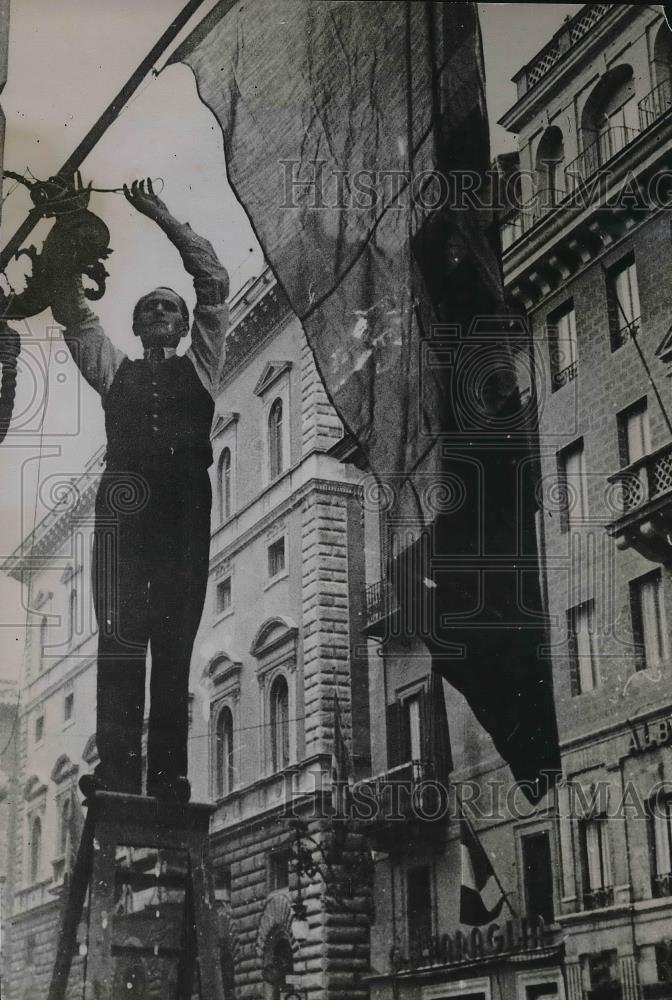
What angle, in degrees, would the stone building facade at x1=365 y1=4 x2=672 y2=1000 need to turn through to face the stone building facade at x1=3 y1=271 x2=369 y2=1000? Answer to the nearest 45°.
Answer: approximately 45° to its right

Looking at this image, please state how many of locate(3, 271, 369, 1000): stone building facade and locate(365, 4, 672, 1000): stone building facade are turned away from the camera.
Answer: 0

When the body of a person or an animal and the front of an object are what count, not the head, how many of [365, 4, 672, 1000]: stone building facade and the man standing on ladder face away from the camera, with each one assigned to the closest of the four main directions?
0

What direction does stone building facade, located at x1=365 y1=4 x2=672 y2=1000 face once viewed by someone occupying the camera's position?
facing the viewer and to the left of the viewer

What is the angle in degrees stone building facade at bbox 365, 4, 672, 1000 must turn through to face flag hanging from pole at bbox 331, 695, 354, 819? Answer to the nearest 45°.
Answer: approximately 45° to its right

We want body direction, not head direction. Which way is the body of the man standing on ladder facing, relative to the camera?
toward the camera

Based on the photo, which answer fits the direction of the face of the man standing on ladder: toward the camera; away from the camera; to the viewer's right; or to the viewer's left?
toward the camera
